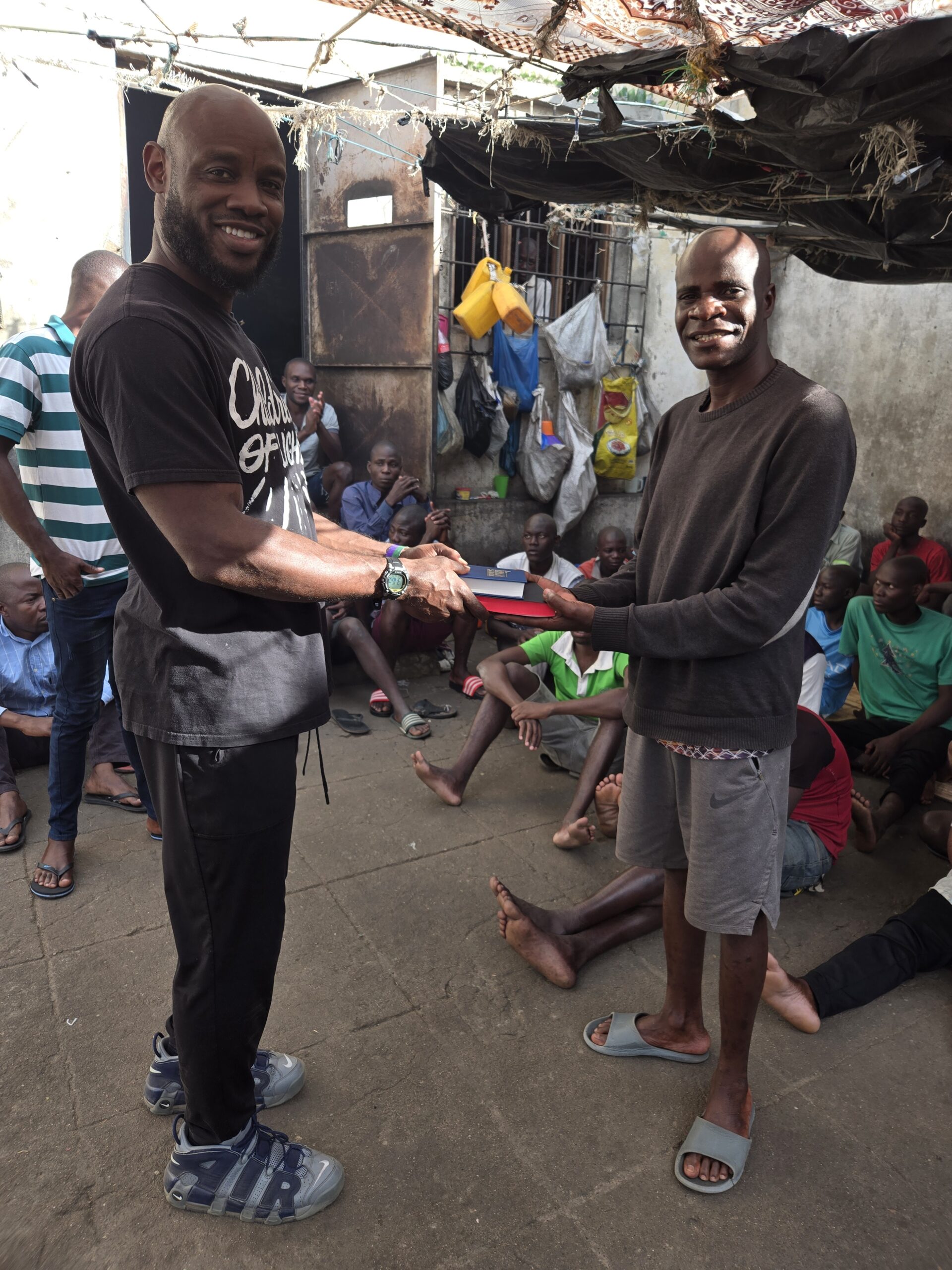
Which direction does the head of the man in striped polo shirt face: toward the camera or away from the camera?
away from the camera

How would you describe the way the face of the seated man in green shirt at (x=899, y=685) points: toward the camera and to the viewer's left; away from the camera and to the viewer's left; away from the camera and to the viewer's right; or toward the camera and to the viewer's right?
toward the camera and to the viewer's left

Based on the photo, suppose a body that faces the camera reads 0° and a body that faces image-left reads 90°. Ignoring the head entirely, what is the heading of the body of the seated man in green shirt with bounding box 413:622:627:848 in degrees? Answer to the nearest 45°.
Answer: approximately 45°

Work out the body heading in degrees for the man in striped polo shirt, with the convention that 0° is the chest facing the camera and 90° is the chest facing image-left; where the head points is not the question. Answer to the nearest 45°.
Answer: approximately 315°

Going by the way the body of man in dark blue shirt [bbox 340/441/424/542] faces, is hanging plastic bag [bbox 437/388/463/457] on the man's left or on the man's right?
on the man's left

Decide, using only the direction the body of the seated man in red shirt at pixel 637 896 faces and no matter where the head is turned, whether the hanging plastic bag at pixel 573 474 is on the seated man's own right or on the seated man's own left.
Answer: on the seated man's own right

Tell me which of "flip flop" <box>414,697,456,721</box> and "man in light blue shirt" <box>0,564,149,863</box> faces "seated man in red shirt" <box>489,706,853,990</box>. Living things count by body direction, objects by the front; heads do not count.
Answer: the man in light blue shirt

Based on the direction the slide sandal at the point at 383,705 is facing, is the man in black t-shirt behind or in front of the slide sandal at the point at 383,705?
in front

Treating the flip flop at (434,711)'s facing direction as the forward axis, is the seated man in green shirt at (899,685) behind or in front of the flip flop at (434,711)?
behind
